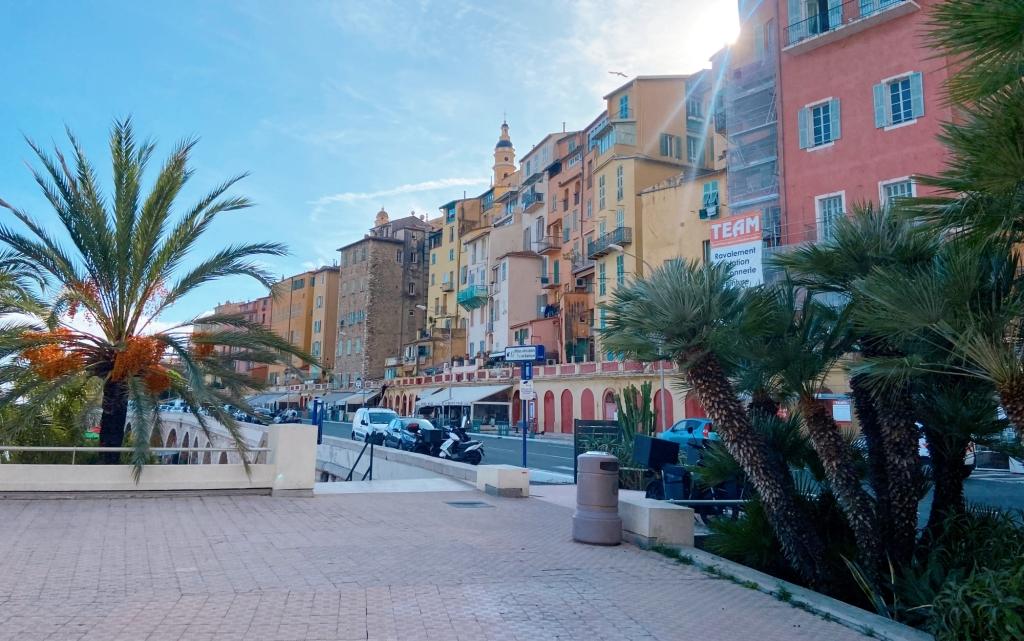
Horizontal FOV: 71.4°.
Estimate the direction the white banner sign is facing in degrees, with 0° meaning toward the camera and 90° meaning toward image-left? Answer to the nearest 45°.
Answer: approximately 45°

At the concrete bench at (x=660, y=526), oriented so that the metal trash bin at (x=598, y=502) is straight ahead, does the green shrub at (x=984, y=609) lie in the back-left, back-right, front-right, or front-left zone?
back-left

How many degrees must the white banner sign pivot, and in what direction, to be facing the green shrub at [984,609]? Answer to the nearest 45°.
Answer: approximately 45° to its left

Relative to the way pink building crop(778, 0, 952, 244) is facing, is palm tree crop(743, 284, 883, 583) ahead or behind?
ahead

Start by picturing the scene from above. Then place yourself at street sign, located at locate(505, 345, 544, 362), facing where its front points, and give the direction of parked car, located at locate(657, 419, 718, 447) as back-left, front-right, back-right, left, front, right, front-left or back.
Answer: back-left

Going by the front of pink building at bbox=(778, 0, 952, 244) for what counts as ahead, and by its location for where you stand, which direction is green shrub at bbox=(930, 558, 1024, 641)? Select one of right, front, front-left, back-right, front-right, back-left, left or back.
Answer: front-left

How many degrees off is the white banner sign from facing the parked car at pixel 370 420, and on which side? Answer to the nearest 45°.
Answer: approximately 45° to its right

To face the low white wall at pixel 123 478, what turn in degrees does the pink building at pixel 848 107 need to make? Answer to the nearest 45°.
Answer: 0° — it already faces it

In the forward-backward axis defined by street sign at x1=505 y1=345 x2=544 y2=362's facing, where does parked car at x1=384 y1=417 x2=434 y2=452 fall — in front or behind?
behind

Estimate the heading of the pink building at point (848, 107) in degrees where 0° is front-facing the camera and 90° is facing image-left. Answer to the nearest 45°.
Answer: approximately 45°

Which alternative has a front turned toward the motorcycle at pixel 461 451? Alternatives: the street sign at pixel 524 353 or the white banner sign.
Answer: the white banner sign
